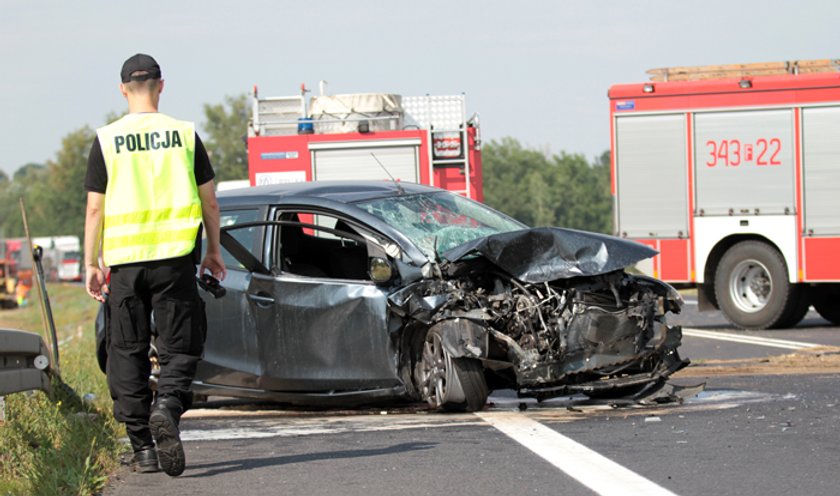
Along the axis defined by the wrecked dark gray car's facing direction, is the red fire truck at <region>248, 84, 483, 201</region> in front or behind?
behind

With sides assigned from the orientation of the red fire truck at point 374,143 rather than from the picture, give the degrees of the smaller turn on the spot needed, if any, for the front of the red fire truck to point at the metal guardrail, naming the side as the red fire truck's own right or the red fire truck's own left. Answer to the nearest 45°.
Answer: approximately 180°

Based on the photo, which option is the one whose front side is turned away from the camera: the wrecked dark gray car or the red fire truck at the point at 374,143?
the red fire truck

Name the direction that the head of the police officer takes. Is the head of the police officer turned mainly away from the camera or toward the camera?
away from the camera

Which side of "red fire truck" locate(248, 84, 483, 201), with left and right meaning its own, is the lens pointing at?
back

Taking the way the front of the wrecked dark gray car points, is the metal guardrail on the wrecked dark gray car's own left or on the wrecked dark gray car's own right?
on the wrecked dark gray car's own right

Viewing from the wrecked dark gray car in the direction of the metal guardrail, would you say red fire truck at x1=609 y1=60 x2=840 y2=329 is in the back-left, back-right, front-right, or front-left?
back-right

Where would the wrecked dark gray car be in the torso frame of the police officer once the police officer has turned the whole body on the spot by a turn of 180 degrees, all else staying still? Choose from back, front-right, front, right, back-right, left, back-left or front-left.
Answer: back-left

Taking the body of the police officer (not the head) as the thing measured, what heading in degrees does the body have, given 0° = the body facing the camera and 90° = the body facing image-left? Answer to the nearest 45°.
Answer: approximately 180°

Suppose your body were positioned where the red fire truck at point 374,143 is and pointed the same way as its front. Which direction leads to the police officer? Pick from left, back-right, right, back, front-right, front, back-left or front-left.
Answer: back

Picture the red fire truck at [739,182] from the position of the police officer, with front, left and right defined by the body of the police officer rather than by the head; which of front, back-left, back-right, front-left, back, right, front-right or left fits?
front-right

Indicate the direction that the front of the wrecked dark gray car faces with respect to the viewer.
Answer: facing the viewer and to the right of the viewer

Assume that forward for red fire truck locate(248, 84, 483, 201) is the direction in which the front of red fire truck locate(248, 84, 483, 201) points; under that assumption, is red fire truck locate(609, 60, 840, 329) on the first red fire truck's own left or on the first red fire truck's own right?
on the first red fire truck's own right

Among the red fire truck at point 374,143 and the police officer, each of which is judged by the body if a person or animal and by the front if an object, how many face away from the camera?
2

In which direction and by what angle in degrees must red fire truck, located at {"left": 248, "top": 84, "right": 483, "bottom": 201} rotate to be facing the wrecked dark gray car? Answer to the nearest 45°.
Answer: approximately 180°
